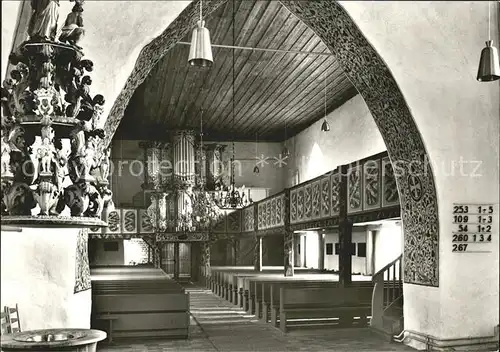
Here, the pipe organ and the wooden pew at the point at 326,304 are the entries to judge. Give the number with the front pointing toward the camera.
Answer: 2

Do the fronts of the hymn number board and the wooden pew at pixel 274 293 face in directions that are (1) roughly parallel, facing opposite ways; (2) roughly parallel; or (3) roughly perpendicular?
roughly parallel

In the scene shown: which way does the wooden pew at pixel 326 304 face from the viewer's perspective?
toward the camera

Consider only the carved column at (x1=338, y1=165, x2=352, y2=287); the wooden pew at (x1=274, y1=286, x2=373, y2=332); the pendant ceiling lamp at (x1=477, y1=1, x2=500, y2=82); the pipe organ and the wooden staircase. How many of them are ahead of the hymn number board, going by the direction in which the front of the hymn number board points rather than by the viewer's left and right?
1

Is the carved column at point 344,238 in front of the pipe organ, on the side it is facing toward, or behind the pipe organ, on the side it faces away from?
in front

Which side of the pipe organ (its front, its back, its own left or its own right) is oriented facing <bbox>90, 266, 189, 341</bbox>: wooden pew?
front

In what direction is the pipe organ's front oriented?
toward the camera

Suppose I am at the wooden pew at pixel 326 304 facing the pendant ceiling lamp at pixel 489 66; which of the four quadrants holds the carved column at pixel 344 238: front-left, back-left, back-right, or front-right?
back-left

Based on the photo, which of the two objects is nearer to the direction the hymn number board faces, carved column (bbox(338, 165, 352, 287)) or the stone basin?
the stone basin

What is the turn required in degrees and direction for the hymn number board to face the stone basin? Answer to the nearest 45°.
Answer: approximately 45° to its right

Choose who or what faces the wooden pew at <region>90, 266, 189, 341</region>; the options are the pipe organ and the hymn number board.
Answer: the pipe organ

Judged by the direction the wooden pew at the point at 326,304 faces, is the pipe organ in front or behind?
behind

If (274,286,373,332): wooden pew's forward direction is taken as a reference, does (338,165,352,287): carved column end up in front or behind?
behind

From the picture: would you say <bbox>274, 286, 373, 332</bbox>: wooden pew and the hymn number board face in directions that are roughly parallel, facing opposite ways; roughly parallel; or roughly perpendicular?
roughly parallel
